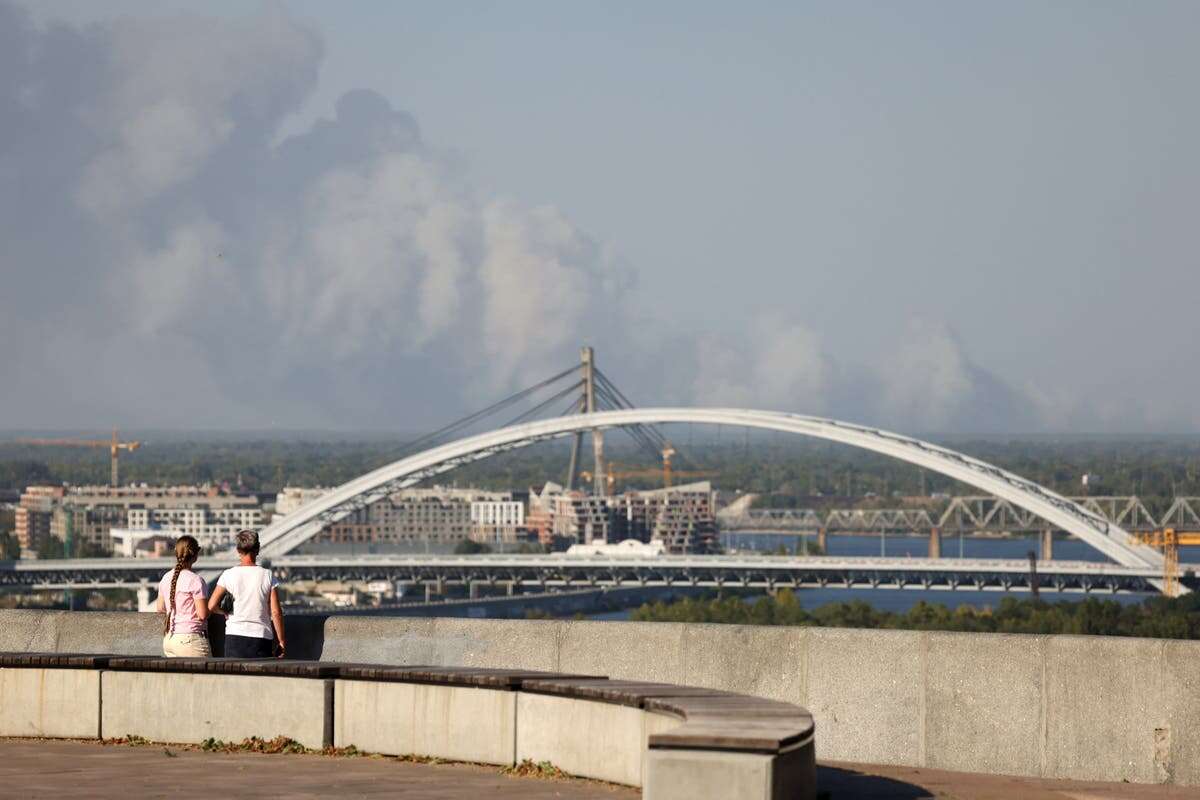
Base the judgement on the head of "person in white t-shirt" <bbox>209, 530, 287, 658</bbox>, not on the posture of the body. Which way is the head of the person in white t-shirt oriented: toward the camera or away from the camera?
away from the camera

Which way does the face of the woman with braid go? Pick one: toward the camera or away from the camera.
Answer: away from the camera

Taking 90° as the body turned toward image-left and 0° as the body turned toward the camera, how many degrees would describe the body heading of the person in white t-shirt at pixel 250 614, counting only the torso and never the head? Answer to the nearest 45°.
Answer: approximately 180°

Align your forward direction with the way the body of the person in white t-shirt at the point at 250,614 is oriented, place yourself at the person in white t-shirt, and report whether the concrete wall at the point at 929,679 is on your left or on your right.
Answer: on your right
